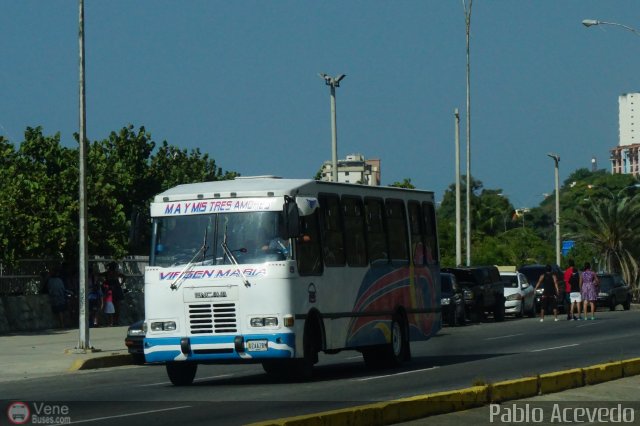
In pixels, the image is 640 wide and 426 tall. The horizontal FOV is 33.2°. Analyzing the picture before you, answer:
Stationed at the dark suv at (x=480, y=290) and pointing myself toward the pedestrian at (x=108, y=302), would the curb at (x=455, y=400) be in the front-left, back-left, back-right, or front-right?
front-left

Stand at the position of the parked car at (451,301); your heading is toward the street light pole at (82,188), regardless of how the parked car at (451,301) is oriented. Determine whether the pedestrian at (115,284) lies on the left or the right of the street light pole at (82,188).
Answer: right

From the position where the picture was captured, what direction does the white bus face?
facing the viewer and to the left of the viewer

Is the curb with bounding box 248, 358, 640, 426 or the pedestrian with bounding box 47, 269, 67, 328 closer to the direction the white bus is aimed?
the curb

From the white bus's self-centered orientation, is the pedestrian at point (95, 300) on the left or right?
on its right

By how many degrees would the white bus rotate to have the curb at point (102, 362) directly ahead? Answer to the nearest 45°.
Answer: approximately 90° to its right
